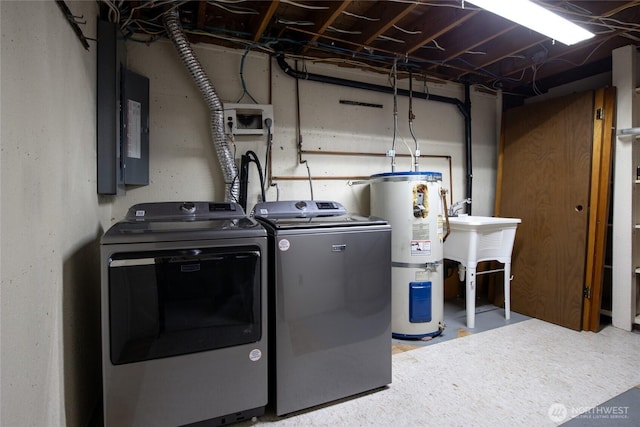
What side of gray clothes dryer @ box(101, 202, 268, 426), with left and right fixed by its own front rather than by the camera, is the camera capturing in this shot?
front

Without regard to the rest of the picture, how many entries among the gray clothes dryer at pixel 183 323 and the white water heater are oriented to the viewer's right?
0

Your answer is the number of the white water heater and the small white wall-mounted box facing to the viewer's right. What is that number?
0

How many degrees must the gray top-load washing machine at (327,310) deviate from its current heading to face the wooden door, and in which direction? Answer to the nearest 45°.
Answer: approximately 90° to its left

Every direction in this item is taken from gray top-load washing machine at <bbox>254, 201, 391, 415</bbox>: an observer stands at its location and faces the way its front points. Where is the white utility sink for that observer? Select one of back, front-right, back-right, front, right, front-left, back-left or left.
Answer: left

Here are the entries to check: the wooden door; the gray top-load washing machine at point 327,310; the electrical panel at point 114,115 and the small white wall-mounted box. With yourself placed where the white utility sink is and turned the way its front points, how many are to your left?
1

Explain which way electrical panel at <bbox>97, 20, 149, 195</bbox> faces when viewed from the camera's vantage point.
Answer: facing to the right of the viewer

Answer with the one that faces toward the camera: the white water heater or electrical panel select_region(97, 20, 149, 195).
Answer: the white water heater

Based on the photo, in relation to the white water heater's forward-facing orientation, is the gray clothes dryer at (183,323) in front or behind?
in front

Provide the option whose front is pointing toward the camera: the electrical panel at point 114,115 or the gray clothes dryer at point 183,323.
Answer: the gray clothes dryer

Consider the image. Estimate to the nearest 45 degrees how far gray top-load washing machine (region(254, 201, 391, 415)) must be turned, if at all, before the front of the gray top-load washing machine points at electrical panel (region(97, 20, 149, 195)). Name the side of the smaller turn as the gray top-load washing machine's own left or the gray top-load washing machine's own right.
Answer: approximately 135° to the gray top-load washing machine's own right

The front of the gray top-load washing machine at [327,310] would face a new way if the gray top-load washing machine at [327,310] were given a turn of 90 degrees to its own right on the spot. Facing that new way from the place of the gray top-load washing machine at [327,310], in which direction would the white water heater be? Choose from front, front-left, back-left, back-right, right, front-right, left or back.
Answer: back

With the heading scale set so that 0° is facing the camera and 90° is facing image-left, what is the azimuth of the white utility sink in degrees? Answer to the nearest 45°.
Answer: approximately 315°

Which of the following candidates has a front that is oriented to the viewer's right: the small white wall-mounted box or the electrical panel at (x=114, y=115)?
the electrical panel

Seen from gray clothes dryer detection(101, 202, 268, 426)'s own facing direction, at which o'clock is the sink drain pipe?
The sink drain pipe is roughly at 8 o'clock from the gray clothes dryer.
